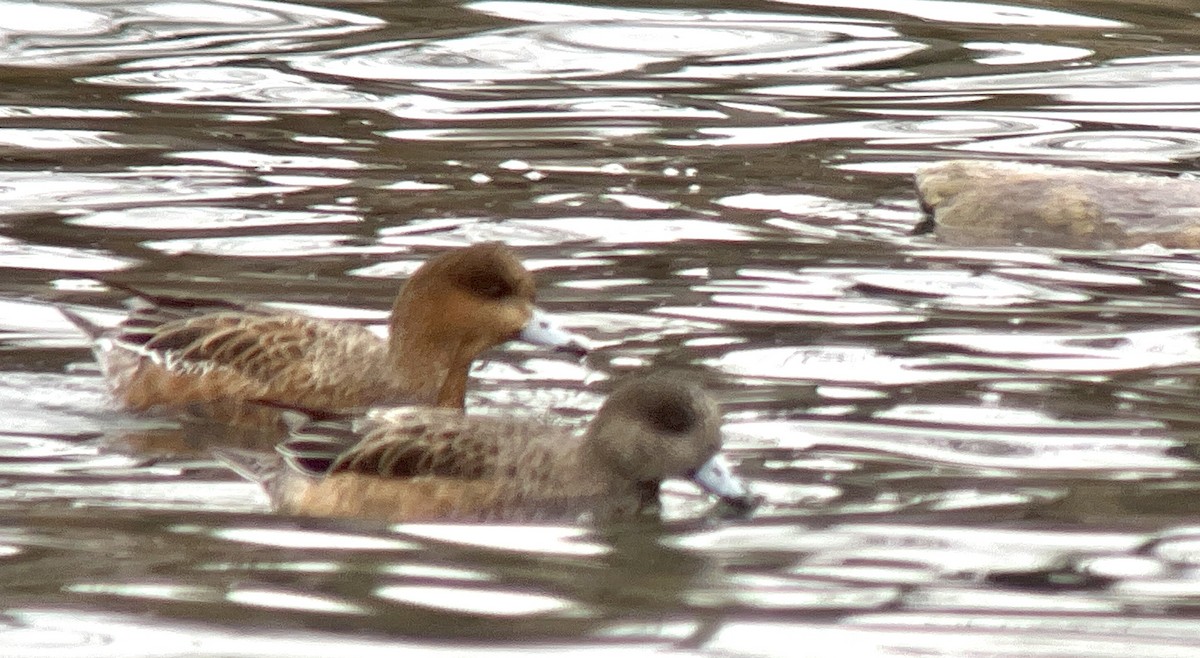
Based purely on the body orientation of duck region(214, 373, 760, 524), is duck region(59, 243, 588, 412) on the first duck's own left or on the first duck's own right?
on the first duck's own left

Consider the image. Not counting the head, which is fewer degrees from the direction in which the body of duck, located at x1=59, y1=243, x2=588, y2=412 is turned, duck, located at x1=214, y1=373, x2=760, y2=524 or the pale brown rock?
the pale brown rock

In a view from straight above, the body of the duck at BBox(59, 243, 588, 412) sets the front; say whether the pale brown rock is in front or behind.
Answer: in front

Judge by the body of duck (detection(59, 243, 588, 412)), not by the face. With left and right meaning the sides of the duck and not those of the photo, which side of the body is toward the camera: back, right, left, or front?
right

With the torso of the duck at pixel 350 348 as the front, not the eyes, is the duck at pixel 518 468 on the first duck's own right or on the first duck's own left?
on the first duck's own right

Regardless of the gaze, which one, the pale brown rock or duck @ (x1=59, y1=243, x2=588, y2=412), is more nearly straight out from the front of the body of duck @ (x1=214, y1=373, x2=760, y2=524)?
the pale brown rock

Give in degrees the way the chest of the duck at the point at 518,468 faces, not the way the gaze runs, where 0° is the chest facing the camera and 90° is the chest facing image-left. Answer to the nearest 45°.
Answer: approximately 270°

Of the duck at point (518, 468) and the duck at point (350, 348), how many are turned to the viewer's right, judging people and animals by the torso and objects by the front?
2
